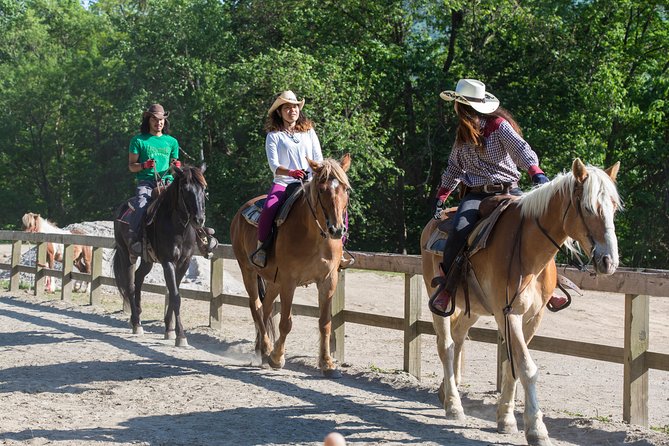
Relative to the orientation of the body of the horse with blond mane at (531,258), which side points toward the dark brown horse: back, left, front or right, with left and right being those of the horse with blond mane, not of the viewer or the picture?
back

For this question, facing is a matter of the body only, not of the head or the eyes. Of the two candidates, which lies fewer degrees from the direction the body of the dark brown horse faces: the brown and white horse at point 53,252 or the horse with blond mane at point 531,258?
the horse with blond mane

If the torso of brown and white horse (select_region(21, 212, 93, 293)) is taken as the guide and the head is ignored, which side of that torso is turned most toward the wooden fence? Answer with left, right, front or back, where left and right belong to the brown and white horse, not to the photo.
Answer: left

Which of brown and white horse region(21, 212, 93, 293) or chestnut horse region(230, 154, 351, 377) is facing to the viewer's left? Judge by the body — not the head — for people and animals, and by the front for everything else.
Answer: brown and white horse region(21, 212, 93, 293)

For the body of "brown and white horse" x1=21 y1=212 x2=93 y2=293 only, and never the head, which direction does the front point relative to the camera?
to the viewer's left
